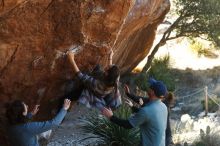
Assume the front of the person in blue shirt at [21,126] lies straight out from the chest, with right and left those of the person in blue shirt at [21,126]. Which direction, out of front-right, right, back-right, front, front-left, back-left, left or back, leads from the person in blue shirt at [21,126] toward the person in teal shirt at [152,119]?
front-right

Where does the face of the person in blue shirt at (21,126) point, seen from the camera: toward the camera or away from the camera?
away from the camera

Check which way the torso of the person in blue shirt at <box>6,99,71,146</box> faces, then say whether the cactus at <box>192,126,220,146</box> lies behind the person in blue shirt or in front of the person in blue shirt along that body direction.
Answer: in front

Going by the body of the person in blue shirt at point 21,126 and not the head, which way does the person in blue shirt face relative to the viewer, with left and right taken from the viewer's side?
facing away from the viewer and to the right of the viewer

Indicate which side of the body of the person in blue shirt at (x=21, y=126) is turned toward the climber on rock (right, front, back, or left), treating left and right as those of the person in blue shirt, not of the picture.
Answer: front
